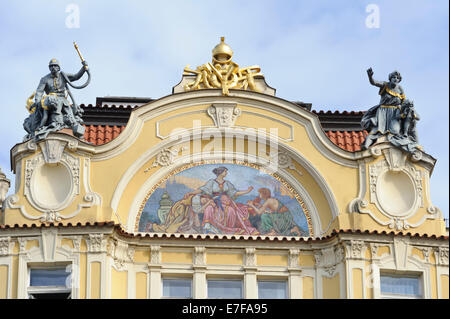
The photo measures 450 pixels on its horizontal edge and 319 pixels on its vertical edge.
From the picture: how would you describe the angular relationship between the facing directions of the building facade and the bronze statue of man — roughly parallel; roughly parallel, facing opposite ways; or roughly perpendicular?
roughly parallel

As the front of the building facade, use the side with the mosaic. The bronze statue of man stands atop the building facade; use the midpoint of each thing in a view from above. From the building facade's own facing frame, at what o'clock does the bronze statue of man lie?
The bronze statue of man is roughly at 3 o'clock from the building facade.

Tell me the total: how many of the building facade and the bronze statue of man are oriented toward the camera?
2

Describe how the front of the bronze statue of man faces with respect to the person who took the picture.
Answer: facing the viewer

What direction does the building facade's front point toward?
toward the camera
